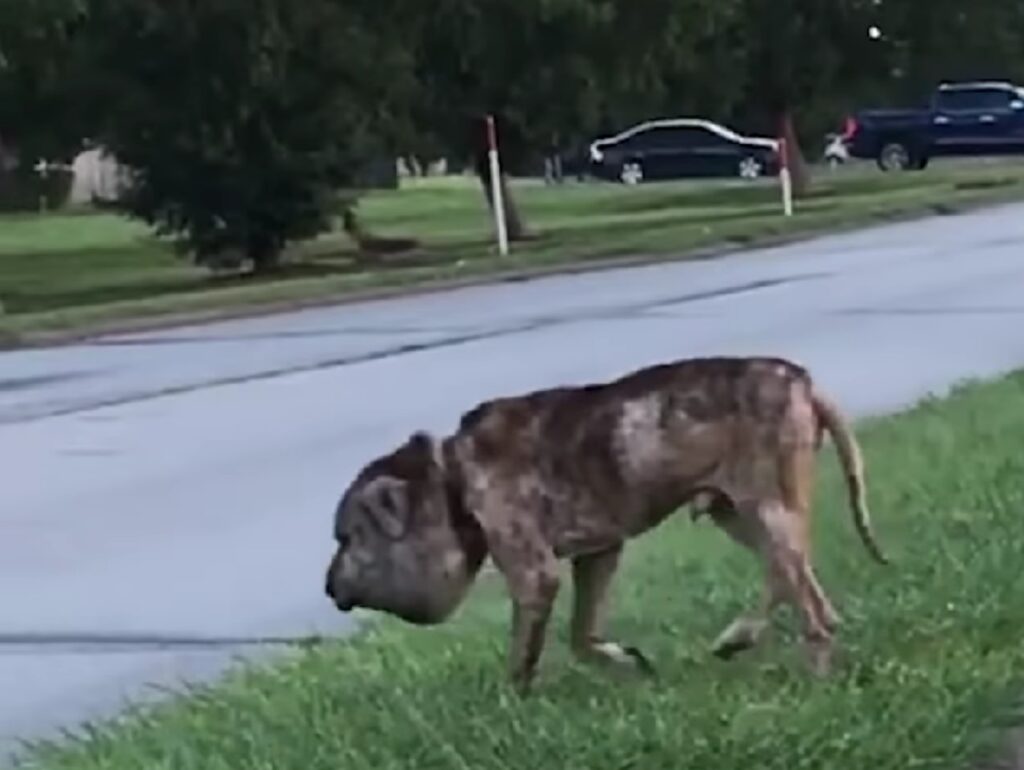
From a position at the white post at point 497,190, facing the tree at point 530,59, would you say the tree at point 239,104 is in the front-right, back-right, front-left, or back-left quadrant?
back-left

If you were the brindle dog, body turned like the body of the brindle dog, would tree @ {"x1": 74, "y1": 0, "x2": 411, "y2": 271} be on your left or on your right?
on your right

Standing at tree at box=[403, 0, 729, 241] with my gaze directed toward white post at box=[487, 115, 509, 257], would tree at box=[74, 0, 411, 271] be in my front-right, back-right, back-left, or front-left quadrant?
front-right

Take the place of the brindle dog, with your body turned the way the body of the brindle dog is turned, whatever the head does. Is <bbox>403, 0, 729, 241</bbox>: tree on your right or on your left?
on your right

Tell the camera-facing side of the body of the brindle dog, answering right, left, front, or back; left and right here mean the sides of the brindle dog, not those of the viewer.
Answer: left

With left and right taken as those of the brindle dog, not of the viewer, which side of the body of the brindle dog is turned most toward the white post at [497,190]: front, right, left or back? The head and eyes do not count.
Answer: right

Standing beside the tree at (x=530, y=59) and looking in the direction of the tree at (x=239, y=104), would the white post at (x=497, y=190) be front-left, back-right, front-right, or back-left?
front-left
